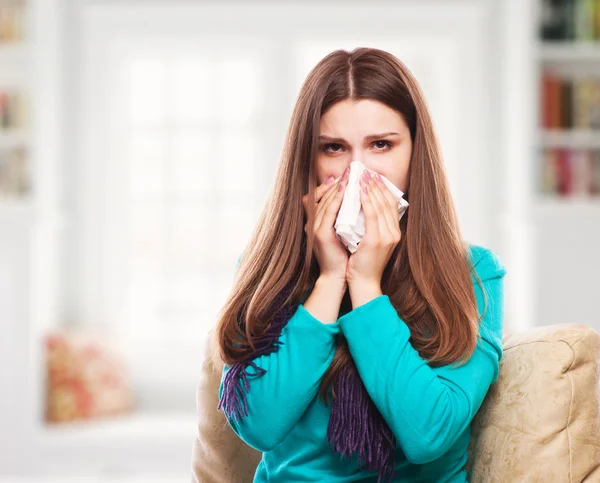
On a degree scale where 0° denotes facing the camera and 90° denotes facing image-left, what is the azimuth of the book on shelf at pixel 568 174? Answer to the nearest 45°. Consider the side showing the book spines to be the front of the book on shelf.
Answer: approximately 0°

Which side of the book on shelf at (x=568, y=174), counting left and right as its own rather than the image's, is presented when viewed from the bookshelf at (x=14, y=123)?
right

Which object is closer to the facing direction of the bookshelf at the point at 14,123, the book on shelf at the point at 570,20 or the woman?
the woman

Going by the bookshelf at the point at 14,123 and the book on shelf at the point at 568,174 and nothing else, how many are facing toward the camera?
2

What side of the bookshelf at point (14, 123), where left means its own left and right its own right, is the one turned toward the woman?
front

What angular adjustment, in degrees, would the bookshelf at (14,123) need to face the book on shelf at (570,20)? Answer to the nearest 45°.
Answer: approximately 90° to its left

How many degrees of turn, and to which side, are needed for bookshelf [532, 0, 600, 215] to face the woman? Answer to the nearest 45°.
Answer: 0° — it already faces them

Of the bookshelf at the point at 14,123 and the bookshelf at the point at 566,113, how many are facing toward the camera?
2

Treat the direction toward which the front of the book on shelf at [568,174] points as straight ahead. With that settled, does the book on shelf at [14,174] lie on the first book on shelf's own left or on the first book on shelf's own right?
on the first book on shelf's own right

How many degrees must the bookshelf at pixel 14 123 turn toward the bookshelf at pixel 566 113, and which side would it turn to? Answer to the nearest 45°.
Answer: approximately 90° to its left

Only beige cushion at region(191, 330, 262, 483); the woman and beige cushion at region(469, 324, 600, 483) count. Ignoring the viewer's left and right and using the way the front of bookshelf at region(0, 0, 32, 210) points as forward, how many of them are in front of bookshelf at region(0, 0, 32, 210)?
3

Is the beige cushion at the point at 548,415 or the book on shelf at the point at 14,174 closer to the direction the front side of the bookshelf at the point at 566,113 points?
the beige cushion

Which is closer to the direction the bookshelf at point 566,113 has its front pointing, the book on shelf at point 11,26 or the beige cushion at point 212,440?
the beige cushion

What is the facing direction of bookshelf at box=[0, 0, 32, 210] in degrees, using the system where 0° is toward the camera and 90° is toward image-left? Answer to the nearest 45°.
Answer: approximately 0°

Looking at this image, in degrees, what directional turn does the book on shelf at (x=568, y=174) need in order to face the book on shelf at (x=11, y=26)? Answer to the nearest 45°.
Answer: approximately 90° to its right

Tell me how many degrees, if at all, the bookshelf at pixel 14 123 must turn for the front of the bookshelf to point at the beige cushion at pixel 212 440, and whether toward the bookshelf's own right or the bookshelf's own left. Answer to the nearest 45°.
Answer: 0° — it already faces it
